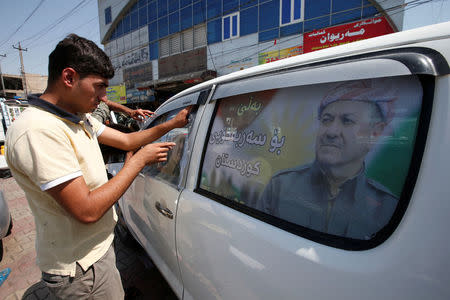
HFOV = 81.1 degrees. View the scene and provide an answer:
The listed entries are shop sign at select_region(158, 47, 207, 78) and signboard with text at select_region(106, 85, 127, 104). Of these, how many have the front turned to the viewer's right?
0

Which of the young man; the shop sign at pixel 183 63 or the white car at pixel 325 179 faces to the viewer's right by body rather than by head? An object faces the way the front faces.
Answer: the young man

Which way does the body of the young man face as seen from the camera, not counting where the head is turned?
to the viewer's right

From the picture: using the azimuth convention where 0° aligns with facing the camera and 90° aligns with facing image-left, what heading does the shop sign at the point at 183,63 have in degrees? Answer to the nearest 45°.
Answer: approximately 45°

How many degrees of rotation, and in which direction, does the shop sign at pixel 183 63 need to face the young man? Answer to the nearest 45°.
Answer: approximately 45° to its left

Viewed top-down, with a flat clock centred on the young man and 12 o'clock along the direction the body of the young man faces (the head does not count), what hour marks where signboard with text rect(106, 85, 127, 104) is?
The signboard with text is roughly at 9 o'clock from the young man.

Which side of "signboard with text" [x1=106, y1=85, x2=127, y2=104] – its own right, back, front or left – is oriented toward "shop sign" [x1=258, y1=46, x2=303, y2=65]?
left

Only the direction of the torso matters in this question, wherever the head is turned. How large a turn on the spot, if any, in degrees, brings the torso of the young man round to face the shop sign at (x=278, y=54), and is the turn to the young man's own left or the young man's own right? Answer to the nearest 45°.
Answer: approximately 45° to the young man's own left

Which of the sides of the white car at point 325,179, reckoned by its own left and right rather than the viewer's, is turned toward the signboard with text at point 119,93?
front

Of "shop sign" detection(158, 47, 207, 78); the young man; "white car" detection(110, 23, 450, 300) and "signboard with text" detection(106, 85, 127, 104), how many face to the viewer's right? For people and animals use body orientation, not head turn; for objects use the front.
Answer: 1

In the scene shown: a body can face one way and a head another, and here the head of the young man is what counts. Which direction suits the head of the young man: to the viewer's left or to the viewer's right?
to the viewer's right

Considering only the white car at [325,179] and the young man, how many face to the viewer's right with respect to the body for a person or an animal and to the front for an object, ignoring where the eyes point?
1

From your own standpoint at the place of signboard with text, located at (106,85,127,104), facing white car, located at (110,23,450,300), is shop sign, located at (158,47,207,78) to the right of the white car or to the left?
left

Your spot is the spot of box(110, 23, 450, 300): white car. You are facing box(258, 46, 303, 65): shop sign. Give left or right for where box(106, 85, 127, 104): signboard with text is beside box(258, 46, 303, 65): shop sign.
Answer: left

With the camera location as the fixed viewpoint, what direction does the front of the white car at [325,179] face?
facing away from the viewer and to the left of the viewer

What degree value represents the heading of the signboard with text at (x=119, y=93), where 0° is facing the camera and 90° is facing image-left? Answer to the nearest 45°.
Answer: approximately 45°
